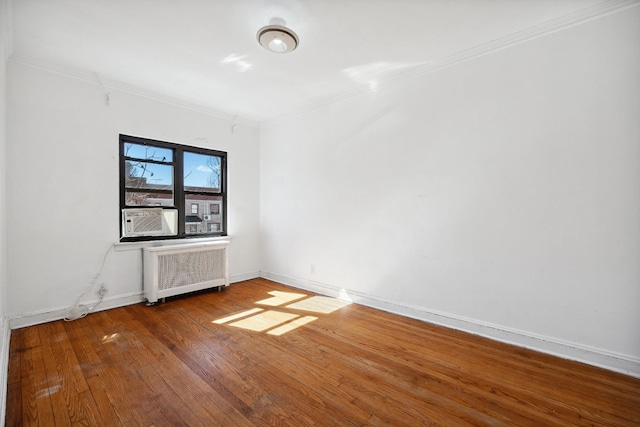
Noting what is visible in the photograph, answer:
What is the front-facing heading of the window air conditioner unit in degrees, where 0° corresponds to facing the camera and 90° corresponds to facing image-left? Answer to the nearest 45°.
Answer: approximately 0°

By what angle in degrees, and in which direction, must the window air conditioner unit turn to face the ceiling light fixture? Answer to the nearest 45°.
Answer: approximately 45° to its left

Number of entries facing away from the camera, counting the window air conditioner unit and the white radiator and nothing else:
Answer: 0
